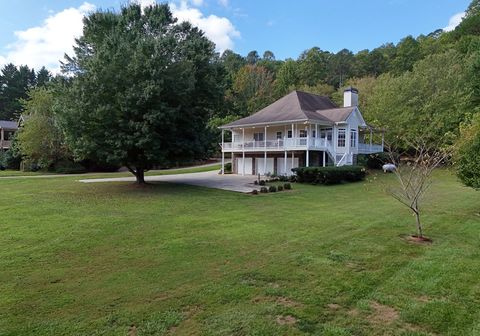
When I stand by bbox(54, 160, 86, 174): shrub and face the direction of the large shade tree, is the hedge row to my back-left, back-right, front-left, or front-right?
front-left

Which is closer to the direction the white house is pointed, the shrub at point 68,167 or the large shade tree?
the large shade tree

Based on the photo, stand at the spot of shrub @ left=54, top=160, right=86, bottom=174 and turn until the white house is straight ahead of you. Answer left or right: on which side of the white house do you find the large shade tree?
right

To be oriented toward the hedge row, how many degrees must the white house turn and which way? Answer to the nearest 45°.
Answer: approximately 45° to its left

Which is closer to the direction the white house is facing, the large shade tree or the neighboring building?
the large shade tree

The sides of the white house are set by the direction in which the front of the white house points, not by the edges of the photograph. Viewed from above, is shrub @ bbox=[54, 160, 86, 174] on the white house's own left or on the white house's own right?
on the white house's own right

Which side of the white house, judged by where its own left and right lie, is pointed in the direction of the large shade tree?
front

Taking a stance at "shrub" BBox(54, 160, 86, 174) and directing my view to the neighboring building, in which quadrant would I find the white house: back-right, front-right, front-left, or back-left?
back-right

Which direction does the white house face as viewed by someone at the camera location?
facing the viewer and to the left of the viewer
